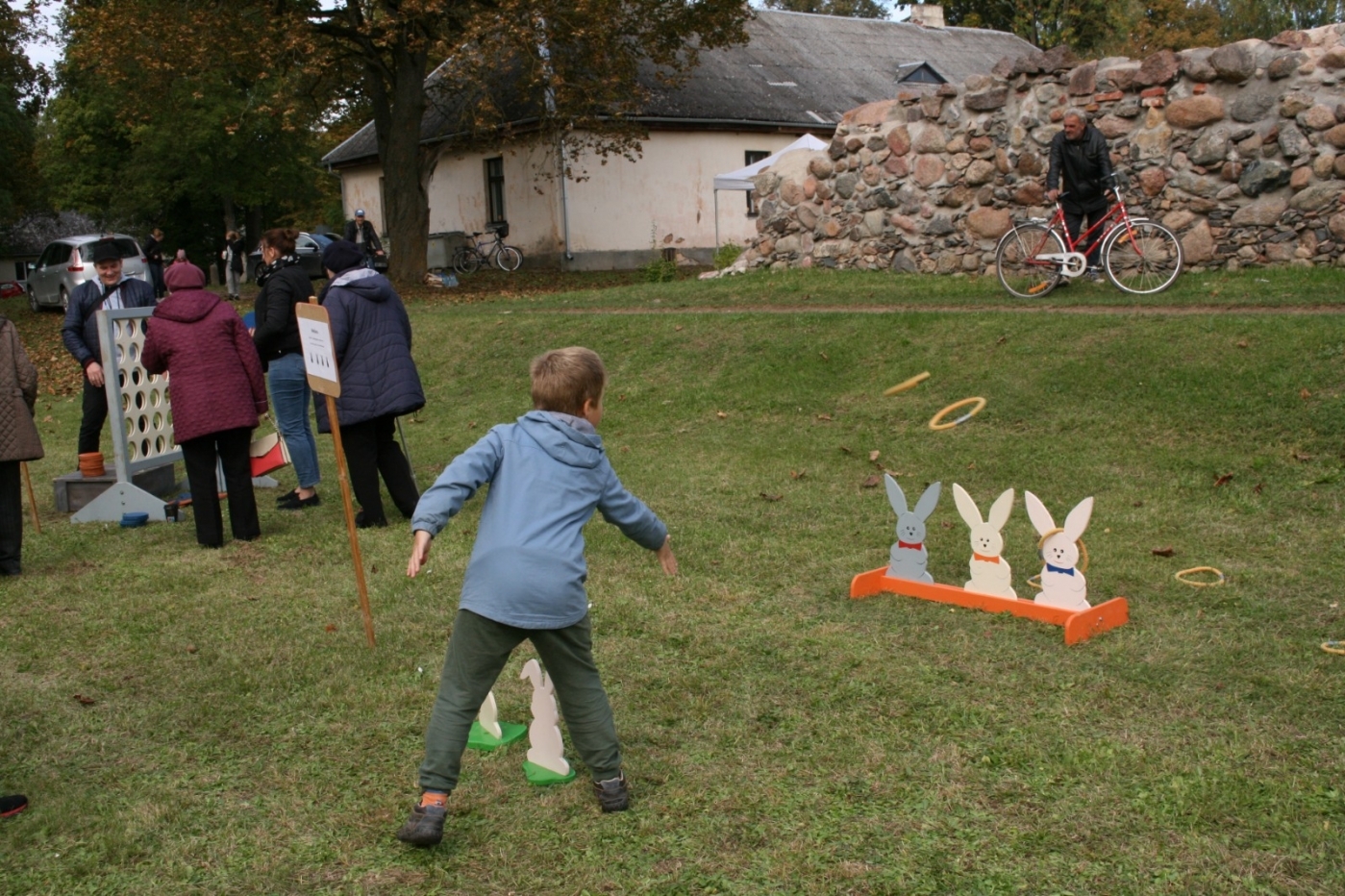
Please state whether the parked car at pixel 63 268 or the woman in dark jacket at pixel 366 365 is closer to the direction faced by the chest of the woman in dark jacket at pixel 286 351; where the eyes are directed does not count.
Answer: the parked car

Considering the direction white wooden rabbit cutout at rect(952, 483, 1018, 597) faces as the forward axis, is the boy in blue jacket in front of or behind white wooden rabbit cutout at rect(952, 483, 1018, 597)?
in front

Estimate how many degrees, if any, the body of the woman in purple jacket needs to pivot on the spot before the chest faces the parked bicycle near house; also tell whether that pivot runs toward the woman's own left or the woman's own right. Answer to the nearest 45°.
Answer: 0° — they already face it

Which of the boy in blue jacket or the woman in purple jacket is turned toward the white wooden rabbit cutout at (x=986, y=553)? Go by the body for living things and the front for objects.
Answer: the boy in blue jacket

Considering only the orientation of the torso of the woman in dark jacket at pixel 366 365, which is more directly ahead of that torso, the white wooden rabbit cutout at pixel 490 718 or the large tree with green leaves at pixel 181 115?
the large tree with green leaves

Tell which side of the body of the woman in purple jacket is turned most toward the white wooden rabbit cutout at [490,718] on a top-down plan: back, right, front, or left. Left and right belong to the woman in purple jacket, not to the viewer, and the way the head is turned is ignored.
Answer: back

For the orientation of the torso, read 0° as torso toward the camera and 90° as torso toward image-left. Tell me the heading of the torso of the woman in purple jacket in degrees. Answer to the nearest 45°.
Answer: approximately 180°

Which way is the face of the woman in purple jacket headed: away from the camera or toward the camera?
away from the camera

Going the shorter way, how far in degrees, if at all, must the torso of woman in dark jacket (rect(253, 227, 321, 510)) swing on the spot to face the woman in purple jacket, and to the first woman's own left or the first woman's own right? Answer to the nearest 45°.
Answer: approximately 45° to the first woman's own left

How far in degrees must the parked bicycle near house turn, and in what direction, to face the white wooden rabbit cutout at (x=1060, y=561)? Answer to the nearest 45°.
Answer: approximately 90° to its right

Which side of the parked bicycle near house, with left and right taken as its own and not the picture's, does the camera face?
right
